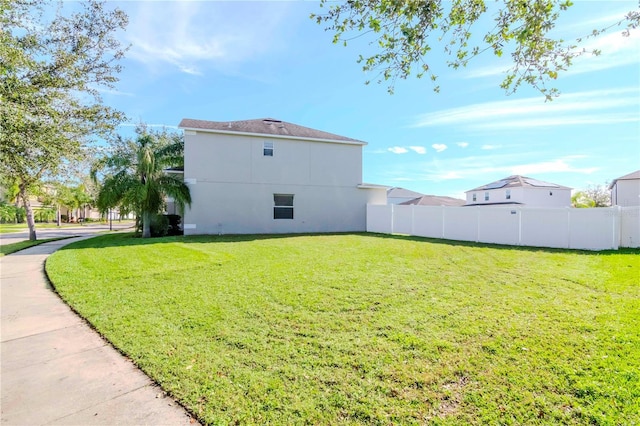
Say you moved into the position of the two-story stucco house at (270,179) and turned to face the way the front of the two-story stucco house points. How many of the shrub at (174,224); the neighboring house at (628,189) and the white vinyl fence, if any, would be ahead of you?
1

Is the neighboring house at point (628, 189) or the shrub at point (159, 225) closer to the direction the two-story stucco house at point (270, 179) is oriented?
the shrub

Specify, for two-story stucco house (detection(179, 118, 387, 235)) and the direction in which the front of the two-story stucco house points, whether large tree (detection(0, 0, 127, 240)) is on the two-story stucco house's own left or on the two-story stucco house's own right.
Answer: on the two-story stucco house's own left

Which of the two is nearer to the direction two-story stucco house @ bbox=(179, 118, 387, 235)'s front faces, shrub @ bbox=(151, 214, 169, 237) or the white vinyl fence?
the shrub

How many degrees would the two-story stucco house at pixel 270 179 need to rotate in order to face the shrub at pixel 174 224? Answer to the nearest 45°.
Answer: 0° — it already faces it

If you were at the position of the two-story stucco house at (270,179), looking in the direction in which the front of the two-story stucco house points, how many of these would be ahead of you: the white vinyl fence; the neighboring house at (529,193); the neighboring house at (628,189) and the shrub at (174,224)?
1

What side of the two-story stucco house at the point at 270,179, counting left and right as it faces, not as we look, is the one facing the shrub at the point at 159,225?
front

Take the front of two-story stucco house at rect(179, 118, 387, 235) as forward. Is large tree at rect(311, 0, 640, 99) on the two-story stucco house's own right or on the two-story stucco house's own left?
on the two-story stucco house's own left

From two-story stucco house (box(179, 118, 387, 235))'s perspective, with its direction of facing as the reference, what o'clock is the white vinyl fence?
The white vinyl fence is roughly at 7 o'clock from the two-story stucco house.

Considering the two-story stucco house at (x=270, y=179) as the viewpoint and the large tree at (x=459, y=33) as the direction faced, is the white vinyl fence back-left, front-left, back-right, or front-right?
front-left

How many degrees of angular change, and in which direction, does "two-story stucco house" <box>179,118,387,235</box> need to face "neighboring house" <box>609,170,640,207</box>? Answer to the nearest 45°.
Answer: approximately 180°

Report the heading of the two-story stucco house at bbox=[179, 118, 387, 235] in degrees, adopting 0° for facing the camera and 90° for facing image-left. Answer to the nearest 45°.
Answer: approximately 90°

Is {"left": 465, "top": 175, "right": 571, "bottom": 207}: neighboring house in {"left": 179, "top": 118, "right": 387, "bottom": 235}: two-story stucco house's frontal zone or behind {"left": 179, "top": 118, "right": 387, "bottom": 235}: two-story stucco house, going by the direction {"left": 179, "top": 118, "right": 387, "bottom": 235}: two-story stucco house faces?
behind
